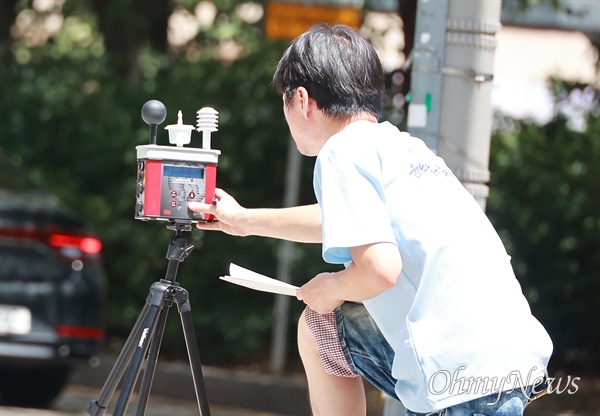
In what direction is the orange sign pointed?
toward the camera

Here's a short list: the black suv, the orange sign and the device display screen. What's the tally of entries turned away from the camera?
1

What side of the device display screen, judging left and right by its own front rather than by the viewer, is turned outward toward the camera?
front

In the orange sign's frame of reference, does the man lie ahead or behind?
ahead

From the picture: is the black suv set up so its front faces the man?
no

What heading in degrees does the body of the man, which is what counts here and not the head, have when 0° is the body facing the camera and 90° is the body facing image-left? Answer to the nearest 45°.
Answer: approximately 135°

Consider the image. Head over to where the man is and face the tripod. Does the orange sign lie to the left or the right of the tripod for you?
right

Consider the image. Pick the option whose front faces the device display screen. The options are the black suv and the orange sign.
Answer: the orange sign

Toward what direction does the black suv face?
away from the camera

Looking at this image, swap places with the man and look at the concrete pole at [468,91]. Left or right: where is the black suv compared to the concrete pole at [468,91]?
left

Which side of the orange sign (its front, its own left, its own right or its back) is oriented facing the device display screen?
front

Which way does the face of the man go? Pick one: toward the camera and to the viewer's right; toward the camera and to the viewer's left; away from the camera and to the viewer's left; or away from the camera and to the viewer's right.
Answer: away from the camera and to the viewer's left

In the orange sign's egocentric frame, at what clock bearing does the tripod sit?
The tripod is roughly at 12 o'clock from the orange sign.

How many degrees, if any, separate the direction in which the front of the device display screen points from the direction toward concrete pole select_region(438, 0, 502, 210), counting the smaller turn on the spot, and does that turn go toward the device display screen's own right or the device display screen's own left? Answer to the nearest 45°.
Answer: approximately 135° to the device display screen's own left

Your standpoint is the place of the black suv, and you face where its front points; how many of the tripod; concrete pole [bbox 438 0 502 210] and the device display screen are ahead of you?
0

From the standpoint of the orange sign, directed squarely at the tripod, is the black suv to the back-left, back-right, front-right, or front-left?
front-right

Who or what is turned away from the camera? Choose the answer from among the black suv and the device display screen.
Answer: the black suv
